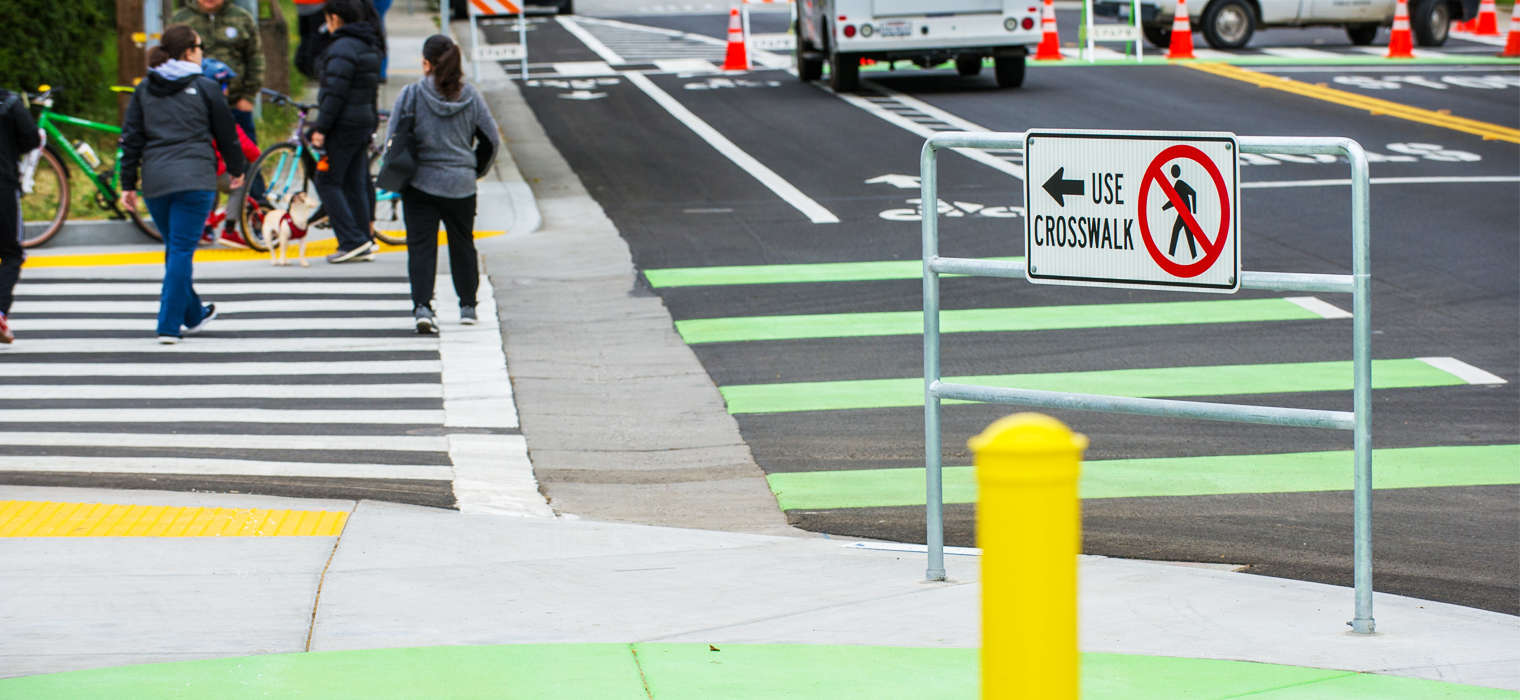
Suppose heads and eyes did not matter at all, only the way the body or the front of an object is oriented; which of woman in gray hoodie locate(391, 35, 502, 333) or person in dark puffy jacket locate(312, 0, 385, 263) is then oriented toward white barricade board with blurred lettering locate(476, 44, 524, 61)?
the woman in gray hoodie

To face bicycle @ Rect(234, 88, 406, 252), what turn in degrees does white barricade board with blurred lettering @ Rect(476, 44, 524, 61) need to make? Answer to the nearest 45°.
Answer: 0° — it already faces it

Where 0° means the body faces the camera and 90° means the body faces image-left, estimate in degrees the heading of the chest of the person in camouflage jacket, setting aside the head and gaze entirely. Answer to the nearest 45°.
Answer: approximately 0°

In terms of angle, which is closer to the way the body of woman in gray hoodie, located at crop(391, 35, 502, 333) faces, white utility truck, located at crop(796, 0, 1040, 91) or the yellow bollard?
the white utility truck

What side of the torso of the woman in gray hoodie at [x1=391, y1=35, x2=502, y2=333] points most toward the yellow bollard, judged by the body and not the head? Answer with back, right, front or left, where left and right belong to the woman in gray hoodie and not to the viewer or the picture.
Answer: back

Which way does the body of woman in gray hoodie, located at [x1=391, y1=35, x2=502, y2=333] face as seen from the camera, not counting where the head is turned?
away from the camera

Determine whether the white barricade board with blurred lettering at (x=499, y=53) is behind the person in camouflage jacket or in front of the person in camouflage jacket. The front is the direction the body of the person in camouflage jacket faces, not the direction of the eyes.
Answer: behind

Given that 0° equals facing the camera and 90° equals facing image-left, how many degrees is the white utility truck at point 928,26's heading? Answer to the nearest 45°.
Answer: approximately 180°
